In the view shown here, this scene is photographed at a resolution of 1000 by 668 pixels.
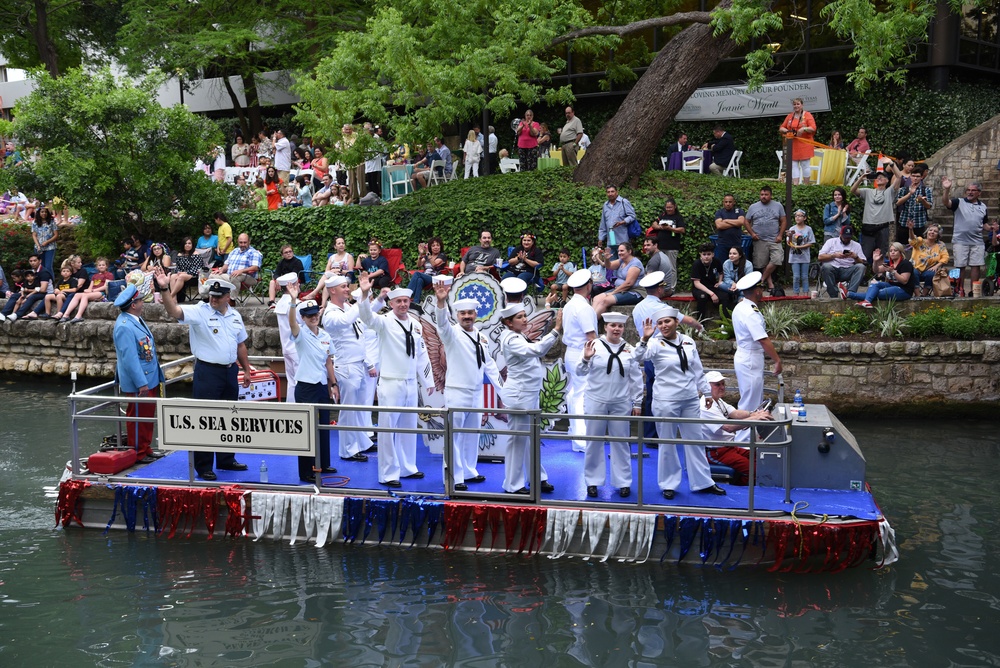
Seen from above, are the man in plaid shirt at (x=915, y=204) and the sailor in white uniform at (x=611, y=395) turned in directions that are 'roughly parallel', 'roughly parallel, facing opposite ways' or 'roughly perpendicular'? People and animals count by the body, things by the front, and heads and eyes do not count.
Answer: roughly parallel

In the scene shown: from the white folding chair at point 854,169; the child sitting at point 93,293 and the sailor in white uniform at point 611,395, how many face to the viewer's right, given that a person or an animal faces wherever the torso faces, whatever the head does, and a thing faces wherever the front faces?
0

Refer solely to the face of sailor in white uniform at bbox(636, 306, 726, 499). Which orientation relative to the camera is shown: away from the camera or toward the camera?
toward the camera

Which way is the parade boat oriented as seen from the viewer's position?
to the viewer's right

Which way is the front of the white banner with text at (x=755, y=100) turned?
toward the camera
